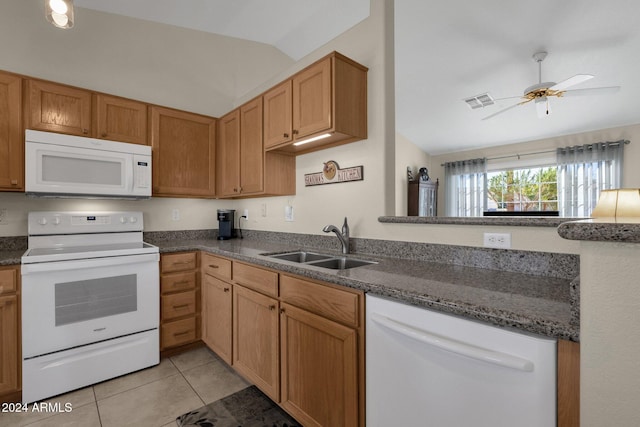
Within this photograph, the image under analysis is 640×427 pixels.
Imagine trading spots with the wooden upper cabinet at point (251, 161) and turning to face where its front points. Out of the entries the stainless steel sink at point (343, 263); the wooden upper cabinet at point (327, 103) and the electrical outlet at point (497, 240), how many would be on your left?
3

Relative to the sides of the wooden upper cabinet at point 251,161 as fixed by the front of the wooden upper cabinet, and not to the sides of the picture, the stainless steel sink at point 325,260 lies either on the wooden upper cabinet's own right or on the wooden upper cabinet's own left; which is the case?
on the wooden upper cabinet's own left

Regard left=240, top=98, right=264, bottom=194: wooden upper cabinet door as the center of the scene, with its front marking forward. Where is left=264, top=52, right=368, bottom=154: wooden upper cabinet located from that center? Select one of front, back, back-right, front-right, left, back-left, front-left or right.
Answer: left

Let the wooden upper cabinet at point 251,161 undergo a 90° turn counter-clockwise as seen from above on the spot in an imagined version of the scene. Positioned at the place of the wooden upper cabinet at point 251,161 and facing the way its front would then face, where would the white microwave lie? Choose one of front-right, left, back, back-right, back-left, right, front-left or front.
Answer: back-right

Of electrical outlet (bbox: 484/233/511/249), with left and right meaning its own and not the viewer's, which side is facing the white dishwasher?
front

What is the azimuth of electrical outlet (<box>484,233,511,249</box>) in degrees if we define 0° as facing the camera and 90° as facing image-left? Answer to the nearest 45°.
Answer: approximately 0°

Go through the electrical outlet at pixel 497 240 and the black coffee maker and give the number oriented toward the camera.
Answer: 2

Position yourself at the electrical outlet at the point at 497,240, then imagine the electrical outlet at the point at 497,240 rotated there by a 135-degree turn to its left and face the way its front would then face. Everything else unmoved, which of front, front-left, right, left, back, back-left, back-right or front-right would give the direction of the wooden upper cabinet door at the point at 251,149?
back-left

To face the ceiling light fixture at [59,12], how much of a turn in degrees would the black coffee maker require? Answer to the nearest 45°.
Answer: approximately 45° to its right

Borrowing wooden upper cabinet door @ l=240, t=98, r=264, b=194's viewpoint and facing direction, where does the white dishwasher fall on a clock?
The white dishwasher is roughly at 10 o'clock from the wooden upper cabinet door.

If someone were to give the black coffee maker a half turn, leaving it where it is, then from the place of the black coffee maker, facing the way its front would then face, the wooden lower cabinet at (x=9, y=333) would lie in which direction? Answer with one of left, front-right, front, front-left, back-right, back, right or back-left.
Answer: back-left

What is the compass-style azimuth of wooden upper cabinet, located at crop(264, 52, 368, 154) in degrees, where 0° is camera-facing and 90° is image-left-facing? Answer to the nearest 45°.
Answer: approximately 45°
